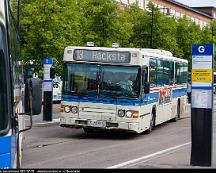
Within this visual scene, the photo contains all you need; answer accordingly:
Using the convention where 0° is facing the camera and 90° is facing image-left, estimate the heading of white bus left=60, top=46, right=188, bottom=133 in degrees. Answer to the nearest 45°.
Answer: approximately 45°

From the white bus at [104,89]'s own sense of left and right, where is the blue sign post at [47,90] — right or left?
on its right

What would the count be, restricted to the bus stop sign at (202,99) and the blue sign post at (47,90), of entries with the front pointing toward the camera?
2

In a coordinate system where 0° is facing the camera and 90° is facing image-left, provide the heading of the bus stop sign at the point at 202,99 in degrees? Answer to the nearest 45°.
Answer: approximately 0°

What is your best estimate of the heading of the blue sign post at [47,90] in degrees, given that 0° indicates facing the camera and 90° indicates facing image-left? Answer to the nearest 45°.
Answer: approximately 0°
